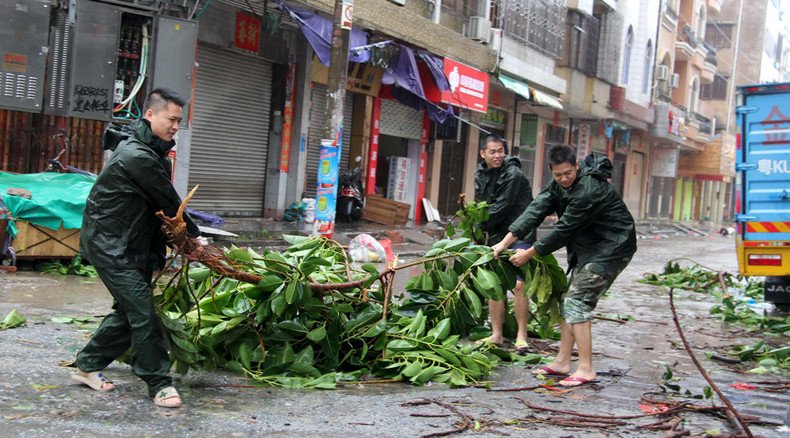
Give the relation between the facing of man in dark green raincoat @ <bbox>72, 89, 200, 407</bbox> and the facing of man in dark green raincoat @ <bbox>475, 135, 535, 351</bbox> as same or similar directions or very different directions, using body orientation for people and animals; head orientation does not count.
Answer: very different directions

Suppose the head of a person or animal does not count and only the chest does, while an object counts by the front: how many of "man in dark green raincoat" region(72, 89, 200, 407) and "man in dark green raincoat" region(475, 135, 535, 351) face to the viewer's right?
1

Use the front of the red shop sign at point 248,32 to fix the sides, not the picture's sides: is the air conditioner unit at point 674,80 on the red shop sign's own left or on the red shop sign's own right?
on the red shop sign's own left

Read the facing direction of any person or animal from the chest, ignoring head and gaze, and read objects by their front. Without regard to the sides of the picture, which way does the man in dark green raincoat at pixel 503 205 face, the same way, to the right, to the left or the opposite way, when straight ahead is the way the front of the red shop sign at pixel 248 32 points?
to the right

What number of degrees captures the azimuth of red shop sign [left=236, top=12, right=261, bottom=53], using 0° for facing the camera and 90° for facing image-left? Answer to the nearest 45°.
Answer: approximately 315°

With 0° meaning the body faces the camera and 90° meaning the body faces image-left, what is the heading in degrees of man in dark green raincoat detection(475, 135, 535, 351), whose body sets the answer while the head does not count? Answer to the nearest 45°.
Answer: approximately 45°

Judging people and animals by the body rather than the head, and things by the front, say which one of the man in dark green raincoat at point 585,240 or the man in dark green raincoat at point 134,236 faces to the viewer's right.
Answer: the man in dark green raincoat at point 134,236

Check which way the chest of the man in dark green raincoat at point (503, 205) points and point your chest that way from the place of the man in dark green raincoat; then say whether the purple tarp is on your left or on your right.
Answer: on your right

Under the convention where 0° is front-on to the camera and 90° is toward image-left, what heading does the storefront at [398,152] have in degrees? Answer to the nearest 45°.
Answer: approximately 315°

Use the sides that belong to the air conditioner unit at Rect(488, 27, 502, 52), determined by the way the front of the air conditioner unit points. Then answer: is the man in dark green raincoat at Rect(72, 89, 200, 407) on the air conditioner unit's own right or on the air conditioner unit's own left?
on the air conditioner unit's own right

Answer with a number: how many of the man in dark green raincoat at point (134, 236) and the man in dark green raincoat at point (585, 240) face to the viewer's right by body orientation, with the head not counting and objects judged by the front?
1
